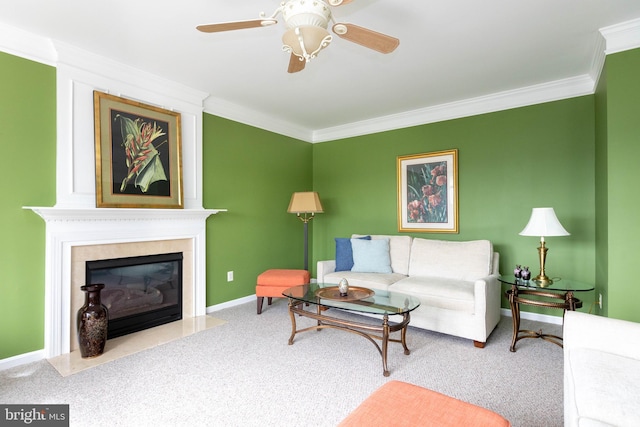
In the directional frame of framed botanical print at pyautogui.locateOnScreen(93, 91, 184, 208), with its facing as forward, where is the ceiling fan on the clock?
The ceiling fan is roughly at 1 o'clock from the framed botanical print.

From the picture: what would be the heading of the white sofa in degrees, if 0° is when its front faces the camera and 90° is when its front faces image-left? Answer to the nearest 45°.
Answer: approximately 45°

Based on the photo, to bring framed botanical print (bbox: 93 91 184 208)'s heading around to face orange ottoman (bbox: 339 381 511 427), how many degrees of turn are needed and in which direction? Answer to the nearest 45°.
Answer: approximately 45° to its right

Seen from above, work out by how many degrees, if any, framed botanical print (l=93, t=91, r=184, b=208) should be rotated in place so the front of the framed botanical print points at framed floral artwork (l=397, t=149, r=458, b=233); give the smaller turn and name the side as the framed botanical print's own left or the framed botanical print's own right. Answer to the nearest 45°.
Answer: approximately 45° to the framed botanical print's own left

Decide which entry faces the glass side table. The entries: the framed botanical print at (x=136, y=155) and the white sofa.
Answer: the framed botanical print

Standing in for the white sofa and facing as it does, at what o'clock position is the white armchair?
The white armchair is roughly at 10 o'clock from the white sofa.

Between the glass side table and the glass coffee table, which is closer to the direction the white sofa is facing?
the glass coffee table

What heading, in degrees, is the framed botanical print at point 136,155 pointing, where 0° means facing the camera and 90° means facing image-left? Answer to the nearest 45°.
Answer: approximately 315°
